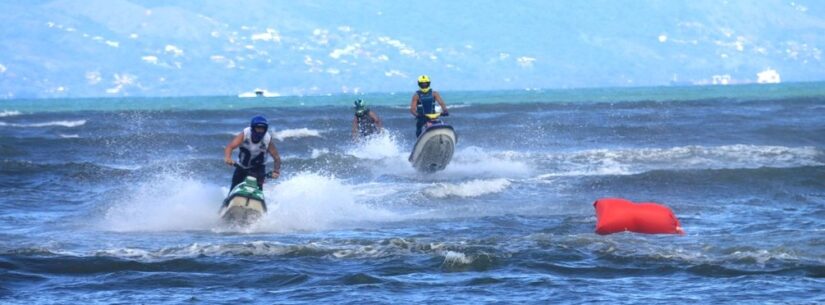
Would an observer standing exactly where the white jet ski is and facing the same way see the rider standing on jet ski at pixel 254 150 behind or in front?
in front

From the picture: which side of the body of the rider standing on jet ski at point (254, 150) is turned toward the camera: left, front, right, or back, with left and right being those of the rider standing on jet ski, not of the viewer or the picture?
front

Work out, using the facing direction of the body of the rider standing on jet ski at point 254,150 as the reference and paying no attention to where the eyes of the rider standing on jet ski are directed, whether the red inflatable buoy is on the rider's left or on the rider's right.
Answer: on the rider's left

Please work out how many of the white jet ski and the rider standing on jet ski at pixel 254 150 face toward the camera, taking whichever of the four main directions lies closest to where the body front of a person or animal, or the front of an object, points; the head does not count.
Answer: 2

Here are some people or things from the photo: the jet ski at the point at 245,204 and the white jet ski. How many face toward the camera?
2

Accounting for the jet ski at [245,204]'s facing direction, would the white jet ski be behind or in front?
behind

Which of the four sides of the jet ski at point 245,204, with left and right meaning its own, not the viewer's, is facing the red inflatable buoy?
left

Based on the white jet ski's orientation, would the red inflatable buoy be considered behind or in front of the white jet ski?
in front

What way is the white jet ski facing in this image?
toward the camera

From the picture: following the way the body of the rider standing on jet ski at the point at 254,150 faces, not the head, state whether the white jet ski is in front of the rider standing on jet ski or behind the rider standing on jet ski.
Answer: behind

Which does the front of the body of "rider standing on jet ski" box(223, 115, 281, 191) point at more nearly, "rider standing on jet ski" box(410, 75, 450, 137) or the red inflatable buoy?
the red inflatable buoy

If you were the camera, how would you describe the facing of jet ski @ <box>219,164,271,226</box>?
facing the viewer
